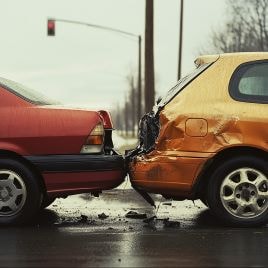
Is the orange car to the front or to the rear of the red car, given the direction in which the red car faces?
to the rear

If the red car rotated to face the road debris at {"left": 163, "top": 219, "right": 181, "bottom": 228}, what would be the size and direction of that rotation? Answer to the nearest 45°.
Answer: approximately 180°

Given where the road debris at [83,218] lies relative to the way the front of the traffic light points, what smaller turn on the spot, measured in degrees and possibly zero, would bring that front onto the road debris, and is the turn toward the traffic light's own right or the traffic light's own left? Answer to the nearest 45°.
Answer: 0° — it already faces it

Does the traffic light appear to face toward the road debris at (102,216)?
yes

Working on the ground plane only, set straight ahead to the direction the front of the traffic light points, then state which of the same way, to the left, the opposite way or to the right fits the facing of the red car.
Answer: to the right

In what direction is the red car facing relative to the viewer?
to the viewer's left
